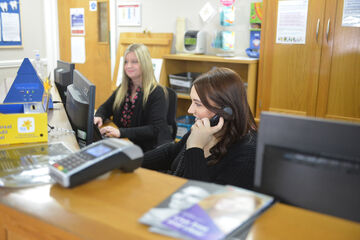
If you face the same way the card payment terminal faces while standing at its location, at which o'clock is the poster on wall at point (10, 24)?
The poster on wall is roughly at 4 o'clock from the card payment terminal.

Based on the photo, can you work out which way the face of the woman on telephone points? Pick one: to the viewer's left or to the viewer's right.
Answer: to the viewer's left

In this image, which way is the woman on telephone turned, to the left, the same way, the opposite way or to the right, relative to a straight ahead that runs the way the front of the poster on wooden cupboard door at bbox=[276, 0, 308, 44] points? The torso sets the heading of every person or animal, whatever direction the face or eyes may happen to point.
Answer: to the right

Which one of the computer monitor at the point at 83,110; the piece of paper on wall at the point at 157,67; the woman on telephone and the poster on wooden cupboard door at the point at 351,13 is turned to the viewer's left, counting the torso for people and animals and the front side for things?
the woman on telephone

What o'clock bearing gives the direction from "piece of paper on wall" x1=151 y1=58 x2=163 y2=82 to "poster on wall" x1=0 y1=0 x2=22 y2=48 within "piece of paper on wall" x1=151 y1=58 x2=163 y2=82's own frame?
The poster on wall is roughly at 4 o'clock from the piece of paper on wall.

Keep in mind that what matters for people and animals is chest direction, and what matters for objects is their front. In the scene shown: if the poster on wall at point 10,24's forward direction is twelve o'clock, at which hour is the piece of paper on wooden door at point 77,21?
The piece of paper on wooden door is roughly at 9 o'clock from the poster on wall.

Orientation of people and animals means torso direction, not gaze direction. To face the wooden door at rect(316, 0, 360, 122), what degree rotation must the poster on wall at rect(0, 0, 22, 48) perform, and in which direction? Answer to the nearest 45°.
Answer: approximately 45° to its left

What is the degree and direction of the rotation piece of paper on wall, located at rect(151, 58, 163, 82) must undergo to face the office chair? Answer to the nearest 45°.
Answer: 0° — it already faces it

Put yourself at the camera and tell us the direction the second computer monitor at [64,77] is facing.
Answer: facing away from the viewer and to the right of the viewer

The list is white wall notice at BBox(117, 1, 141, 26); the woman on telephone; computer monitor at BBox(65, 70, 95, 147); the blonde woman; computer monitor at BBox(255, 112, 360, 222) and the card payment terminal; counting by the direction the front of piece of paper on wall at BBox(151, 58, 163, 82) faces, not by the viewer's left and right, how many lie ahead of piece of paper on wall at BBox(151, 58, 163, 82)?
5

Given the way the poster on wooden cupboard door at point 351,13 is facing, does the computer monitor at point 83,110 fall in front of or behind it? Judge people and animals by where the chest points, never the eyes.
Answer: in front
